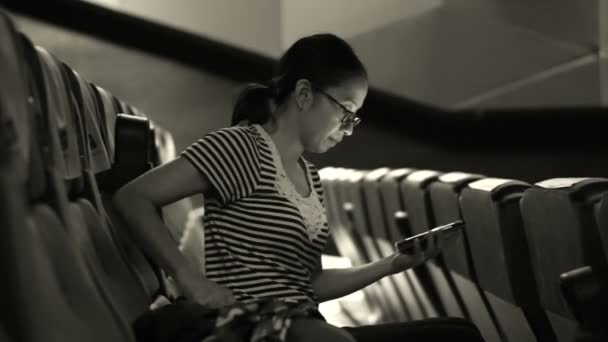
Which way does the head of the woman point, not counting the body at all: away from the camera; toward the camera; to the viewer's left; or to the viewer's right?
to the viewer's right

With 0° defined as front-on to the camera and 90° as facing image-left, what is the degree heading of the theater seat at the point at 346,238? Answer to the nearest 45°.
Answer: approximately 270°

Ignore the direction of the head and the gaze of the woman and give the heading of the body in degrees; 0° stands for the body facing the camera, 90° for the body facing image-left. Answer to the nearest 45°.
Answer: approximately 315°

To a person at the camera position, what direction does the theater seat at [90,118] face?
facing to the right of the viewer

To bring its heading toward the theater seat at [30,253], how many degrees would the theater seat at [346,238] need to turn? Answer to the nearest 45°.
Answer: approximately 90° to its right

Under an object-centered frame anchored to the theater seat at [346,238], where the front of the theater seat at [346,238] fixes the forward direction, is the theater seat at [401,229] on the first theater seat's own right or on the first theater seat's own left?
on the first theater seat's own right

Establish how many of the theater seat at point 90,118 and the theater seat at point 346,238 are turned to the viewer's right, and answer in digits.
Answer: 2

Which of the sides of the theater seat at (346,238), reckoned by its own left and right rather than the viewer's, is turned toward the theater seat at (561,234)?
right

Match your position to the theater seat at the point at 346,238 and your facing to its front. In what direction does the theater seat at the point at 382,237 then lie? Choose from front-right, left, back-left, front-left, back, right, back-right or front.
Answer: right
